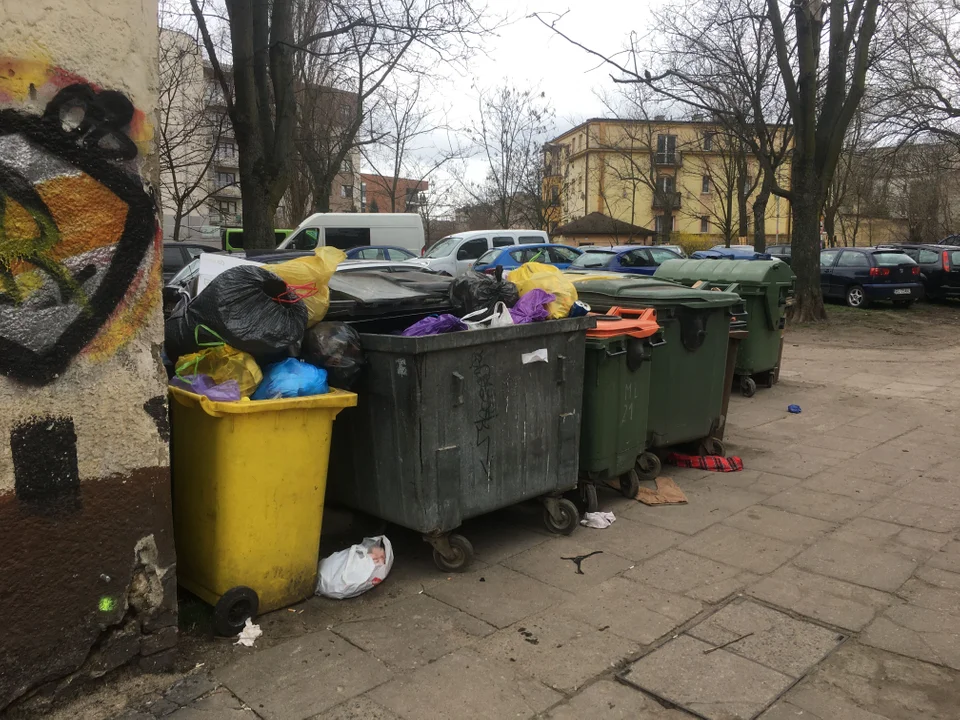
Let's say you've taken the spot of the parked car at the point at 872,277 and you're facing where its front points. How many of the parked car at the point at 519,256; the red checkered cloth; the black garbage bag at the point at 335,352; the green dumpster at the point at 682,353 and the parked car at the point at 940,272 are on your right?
1

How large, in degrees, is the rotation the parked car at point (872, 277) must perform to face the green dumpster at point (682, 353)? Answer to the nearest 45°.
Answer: approximately 135° to its left

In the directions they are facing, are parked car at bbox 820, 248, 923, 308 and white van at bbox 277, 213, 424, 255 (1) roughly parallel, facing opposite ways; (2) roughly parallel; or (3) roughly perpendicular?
roughly perpendicular

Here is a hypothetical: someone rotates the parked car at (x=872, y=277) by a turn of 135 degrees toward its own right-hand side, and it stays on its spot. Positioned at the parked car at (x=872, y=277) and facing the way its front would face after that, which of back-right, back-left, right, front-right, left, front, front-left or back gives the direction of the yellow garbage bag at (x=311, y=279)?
right

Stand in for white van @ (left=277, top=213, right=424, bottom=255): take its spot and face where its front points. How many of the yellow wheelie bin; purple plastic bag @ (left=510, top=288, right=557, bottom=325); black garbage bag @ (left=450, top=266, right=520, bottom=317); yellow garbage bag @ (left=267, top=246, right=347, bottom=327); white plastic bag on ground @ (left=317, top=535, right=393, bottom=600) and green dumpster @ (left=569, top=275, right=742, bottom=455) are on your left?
6

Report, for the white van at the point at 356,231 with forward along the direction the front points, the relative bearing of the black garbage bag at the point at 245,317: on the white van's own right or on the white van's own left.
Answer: on the white van's own left

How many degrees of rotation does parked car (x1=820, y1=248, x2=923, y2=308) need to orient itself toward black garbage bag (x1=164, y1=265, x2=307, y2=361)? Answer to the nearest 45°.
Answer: approximately 135° to its left

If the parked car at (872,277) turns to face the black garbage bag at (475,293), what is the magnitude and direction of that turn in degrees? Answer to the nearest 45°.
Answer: approximately 135° to its left

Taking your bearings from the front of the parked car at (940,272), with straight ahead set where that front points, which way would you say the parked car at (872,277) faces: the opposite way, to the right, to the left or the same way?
the same way

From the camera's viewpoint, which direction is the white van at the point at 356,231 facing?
to the viewer's left

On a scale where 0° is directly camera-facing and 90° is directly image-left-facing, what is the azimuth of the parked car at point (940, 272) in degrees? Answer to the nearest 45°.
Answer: approximately 135°

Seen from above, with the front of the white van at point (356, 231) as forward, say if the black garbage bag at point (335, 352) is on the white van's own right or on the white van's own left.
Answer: on the white van's own left

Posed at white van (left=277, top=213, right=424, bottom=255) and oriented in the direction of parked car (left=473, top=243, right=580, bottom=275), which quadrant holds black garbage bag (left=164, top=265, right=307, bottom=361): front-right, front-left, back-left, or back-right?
front-right

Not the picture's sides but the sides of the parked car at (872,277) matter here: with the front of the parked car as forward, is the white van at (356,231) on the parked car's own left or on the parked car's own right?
on the parked car's own left

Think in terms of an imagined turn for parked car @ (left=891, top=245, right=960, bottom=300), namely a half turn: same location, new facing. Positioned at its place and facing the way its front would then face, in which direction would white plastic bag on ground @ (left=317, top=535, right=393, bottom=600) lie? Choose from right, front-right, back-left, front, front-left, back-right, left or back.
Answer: front-right

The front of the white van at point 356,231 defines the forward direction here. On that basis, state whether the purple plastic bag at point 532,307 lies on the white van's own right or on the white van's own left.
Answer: on the white van's own left

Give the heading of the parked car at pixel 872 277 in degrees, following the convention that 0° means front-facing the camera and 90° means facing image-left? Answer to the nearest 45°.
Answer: approximately 135°

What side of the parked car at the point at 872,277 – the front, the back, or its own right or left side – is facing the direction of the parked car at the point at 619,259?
left

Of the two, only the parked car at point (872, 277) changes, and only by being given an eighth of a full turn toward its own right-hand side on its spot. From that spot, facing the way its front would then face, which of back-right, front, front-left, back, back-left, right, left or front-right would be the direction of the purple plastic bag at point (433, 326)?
back

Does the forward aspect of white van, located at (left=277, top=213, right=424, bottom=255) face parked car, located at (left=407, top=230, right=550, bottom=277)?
no

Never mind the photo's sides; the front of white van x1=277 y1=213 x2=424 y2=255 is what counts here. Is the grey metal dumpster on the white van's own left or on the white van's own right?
on the white van's own left
